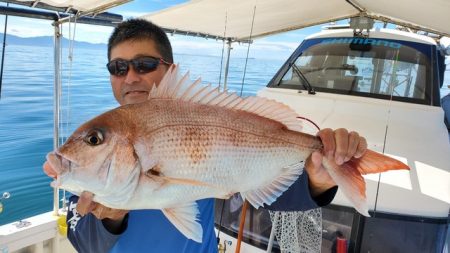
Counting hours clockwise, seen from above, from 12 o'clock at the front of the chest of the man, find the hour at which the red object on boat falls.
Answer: The red object on boat is roughly at 8 o'clock from the man.

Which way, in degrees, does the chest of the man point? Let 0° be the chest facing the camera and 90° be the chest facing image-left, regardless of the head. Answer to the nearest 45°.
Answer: approximately 0°
